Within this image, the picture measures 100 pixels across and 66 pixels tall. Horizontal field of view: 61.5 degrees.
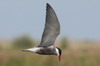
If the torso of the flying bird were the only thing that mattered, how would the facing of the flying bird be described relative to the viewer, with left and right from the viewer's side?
facing to the right of the viewer
